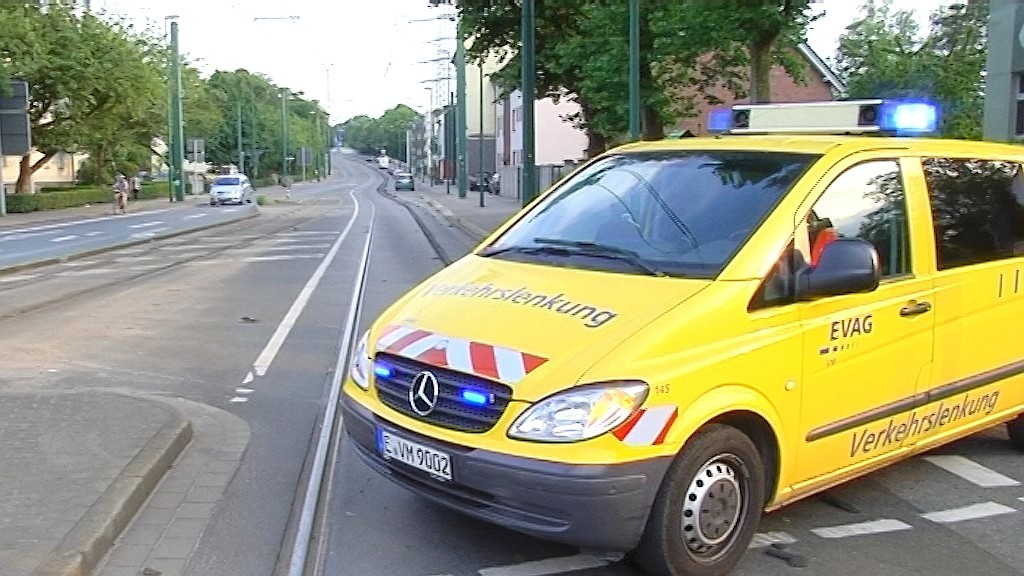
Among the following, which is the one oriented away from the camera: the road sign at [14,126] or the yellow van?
the road sign

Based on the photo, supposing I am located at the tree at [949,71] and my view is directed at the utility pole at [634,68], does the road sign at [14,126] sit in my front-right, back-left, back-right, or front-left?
front-right

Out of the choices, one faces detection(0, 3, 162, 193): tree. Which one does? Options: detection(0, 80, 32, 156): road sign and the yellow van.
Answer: the road sign

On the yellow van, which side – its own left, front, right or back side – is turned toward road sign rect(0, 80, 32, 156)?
right

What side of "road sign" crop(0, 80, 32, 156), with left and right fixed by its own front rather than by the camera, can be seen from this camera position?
back

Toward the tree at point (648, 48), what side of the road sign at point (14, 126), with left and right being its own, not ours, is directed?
right

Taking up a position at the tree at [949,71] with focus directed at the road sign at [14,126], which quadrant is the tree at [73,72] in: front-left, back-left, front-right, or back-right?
front-right

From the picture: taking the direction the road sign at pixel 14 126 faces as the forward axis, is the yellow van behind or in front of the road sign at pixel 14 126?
behind

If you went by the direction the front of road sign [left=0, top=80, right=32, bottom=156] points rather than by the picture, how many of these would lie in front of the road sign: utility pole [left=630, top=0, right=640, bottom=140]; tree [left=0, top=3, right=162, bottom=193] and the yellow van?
1

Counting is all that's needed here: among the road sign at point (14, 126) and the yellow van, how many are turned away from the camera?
1

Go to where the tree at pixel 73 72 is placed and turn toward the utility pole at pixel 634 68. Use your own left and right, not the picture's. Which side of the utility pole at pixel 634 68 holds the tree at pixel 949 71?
left

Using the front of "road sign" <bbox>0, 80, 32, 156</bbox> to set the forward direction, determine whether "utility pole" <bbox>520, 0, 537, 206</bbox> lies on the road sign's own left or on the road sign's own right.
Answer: on the road sign's own right

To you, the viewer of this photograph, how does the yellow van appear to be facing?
facing the viewer and to the left of the viewer
